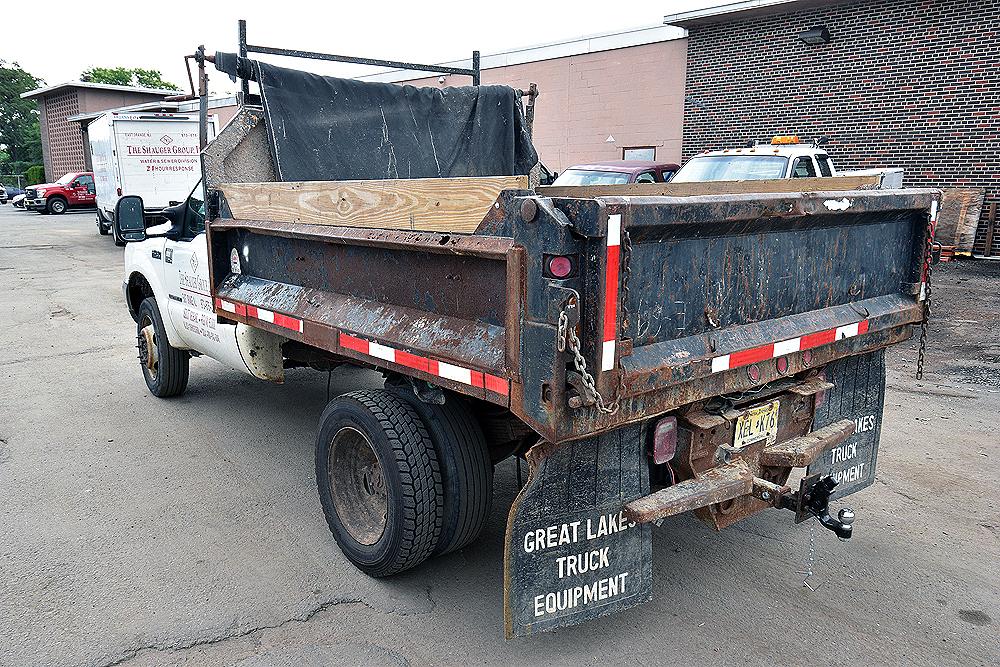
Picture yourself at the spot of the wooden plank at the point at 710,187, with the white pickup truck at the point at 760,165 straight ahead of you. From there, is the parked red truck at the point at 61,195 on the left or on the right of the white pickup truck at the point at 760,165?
left

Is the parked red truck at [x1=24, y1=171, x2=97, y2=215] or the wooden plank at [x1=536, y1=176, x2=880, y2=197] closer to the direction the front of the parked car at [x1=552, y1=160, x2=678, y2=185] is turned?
the wooden plank

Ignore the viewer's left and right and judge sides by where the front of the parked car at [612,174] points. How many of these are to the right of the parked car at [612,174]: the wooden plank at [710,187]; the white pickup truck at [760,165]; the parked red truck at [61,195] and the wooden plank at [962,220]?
1

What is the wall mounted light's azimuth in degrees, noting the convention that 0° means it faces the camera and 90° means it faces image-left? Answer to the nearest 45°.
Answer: approximately 45°

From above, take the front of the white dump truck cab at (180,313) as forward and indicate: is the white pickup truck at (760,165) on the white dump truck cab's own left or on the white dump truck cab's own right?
on the white dump truck cab's own right

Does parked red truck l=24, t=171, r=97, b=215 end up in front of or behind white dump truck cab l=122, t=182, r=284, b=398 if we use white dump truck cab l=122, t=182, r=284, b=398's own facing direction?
in front

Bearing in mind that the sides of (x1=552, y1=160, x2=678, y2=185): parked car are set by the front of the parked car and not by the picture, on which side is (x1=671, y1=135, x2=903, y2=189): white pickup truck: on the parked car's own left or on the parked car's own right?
on the parked car's own left

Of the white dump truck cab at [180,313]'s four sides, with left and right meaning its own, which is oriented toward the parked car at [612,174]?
right

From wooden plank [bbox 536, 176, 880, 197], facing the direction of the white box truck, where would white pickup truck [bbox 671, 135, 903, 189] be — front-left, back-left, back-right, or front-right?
front-right

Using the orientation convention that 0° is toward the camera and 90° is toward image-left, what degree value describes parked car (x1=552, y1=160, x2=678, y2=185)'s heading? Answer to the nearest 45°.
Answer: approximately 45°

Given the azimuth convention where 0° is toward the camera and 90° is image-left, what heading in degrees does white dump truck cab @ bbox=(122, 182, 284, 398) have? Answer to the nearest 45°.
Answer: approximately 135°

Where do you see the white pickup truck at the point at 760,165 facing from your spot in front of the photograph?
facing the viewer and to the left of the viewer

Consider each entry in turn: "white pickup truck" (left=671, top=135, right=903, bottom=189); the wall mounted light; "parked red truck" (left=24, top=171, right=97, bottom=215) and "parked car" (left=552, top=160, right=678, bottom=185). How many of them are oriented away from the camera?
0

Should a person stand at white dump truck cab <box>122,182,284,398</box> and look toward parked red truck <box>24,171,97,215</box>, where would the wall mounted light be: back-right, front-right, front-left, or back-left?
front-right
